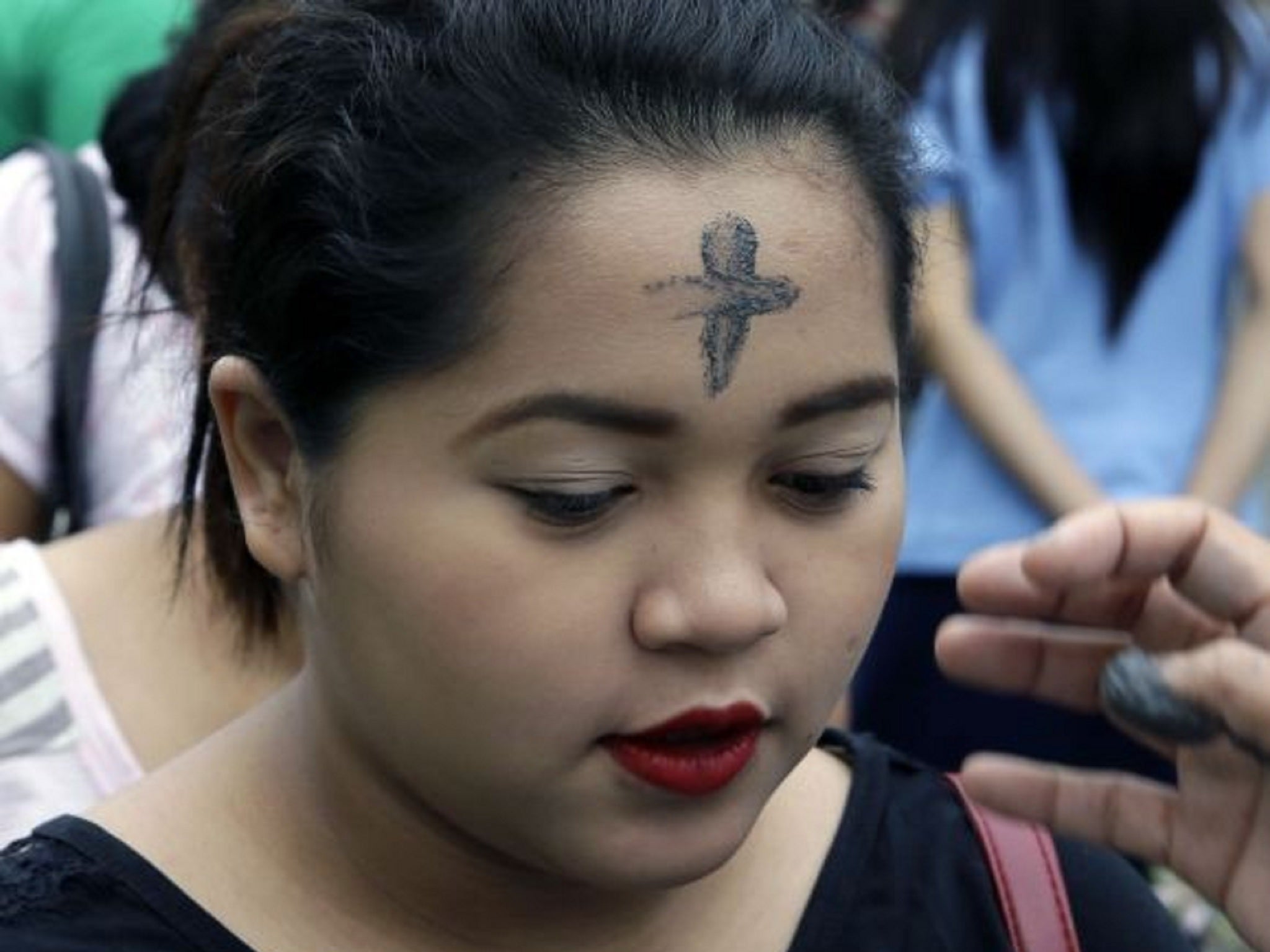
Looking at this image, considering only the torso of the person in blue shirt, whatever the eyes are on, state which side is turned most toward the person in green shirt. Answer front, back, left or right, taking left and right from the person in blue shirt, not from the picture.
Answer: left

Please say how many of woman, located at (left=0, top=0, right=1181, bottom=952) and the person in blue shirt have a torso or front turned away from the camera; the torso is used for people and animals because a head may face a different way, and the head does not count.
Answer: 1

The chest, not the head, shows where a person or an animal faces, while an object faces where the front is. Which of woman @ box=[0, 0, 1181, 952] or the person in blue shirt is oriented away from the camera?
the person in blue shirt

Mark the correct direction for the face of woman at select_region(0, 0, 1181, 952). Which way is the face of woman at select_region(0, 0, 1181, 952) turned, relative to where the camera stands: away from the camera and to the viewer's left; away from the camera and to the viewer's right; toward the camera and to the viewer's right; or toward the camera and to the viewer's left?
toward the camera and to the viewer's right

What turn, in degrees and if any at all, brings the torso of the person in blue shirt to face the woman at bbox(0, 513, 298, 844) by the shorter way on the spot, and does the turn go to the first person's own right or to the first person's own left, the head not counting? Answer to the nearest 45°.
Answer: approximately 135° to the first person's own left

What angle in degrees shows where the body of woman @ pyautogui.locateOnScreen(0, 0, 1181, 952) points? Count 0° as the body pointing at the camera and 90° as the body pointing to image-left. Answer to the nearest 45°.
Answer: approximately 315°

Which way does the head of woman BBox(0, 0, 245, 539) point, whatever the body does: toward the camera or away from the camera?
away from the camera

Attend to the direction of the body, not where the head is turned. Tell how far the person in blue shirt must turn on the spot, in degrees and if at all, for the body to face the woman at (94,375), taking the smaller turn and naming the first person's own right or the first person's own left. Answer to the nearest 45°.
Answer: approximately 135° to the first person's own left

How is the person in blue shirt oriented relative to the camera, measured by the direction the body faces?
away from the camera

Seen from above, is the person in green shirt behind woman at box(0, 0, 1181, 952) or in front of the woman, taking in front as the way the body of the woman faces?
behind

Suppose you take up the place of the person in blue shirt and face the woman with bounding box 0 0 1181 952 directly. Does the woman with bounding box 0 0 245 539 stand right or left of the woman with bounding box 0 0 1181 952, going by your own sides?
right
